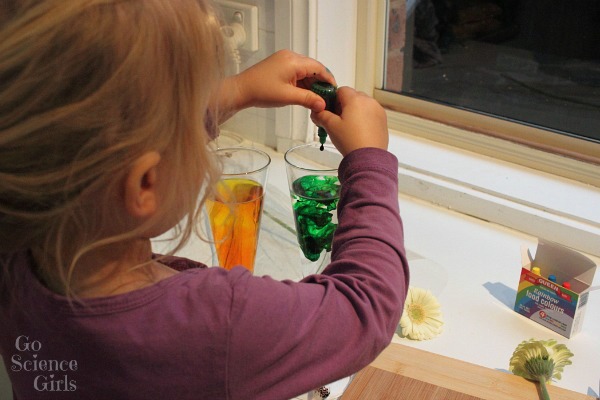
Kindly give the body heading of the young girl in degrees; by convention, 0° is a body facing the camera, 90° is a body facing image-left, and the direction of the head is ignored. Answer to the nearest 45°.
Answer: approximately 225°

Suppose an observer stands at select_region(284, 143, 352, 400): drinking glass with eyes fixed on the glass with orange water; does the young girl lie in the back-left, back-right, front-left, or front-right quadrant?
front-left

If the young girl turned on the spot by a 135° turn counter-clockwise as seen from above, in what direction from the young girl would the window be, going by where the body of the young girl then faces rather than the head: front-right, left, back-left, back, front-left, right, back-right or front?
back-right

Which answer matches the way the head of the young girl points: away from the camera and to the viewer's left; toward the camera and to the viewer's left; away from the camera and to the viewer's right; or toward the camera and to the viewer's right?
away from the camera and to the viewer's right
